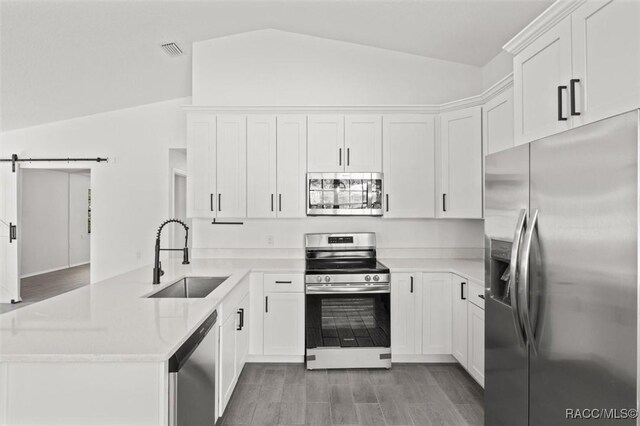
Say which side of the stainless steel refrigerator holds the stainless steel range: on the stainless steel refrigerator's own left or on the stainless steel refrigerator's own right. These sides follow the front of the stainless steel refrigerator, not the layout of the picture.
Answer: on the stainless steel refrigerator's own right

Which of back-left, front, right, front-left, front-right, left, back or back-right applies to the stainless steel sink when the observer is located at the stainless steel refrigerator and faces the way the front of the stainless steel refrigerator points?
front-right

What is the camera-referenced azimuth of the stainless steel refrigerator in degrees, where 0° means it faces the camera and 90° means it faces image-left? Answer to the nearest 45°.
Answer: approximately 45°

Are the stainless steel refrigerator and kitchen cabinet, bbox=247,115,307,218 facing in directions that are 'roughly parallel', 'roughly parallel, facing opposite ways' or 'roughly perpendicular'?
roughly perpendicular

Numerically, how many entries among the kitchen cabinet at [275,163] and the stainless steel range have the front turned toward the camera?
2
